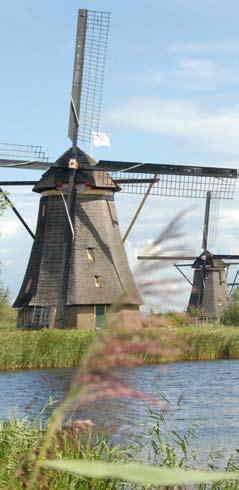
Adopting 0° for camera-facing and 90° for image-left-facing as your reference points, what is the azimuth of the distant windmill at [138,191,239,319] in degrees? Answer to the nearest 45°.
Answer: approximately 0°

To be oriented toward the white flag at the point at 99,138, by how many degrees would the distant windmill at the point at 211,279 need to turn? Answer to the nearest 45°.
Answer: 0° — it already faces it
